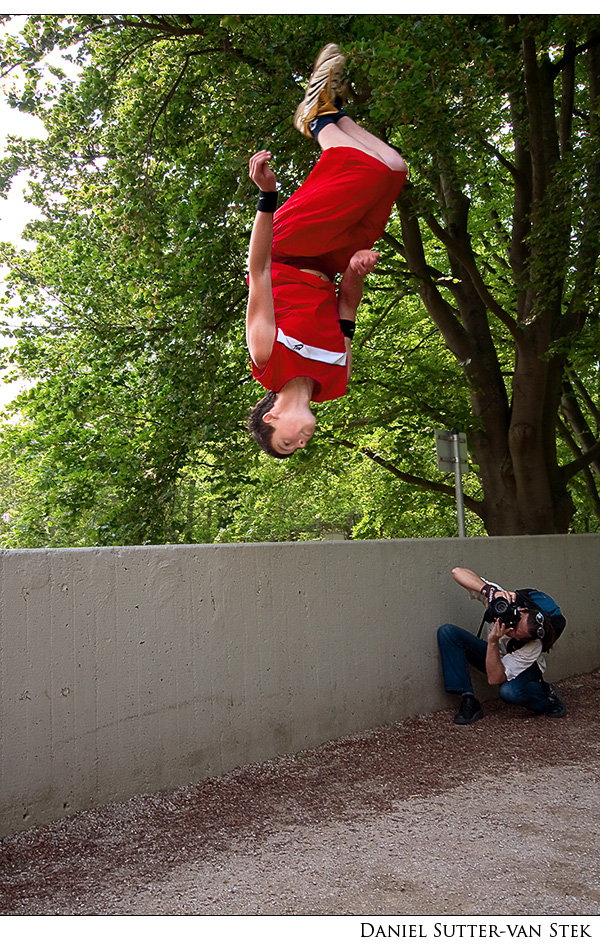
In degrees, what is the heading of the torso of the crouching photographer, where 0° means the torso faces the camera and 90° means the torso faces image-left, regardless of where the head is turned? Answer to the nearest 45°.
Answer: approximately 45°

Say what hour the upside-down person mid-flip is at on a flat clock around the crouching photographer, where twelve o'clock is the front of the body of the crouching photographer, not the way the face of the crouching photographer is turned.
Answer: The upside-down person mid-flip is roughly at 11 o'clock from the crouching photographer.
